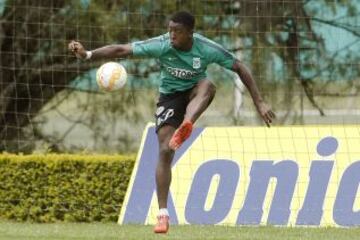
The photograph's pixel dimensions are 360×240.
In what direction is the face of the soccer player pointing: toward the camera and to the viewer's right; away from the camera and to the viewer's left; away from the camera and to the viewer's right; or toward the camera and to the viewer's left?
toward the camera and to the viewer's left

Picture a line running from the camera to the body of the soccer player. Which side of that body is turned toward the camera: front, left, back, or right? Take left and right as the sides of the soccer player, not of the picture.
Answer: front

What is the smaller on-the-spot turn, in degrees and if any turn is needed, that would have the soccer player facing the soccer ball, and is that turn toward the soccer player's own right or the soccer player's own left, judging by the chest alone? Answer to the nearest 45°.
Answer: approximately 90° to the soccer player's own right

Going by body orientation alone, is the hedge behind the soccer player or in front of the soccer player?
behind

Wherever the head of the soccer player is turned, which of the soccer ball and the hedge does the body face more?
the soccer ball
